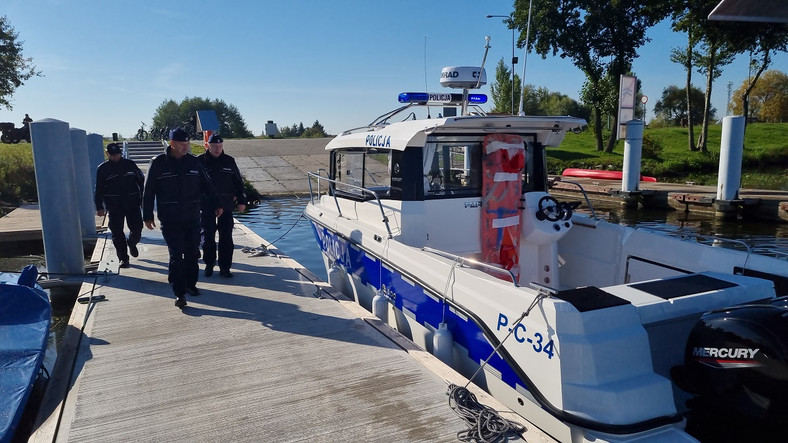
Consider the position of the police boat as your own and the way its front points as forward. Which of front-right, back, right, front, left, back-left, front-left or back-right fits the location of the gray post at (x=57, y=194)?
front-left

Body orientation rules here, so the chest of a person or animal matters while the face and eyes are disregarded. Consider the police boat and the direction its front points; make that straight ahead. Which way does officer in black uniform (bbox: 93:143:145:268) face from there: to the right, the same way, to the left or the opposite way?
the opposite way

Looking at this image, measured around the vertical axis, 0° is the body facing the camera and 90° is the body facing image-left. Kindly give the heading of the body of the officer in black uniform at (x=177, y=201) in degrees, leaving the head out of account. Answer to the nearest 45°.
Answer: approximately 0°

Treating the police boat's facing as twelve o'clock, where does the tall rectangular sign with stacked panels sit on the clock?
The tall rectangular sign with stacked panels is roughly at 2 o'clock from the police boat.

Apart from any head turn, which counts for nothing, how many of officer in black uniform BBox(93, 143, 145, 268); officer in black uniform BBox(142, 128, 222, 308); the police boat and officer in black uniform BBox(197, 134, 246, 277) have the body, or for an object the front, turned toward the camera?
3

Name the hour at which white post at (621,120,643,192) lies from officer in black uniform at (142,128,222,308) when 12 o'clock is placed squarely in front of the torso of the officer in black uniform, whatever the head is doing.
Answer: The white post is roughly at 8 o'clock from the officer in black uniform.

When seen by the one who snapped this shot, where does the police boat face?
facing away from the viewer and to the left of the viewer

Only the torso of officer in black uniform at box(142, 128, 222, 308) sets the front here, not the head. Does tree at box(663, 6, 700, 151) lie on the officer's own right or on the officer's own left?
on the officer's own left

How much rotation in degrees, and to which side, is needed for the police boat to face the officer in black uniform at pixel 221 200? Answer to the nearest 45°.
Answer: approximately 45° to its left

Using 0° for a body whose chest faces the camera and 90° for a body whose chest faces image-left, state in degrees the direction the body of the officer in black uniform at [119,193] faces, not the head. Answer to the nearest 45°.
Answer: approximately 0°

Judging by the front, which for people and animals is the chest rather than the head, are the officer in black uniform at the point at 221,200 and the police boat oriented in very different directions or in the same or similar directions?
very different directions

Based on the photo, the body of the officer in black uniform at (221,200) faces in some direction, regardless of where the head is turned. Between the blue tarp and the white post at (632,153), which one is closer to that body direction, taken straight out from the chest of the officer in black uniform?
the blue tarp
